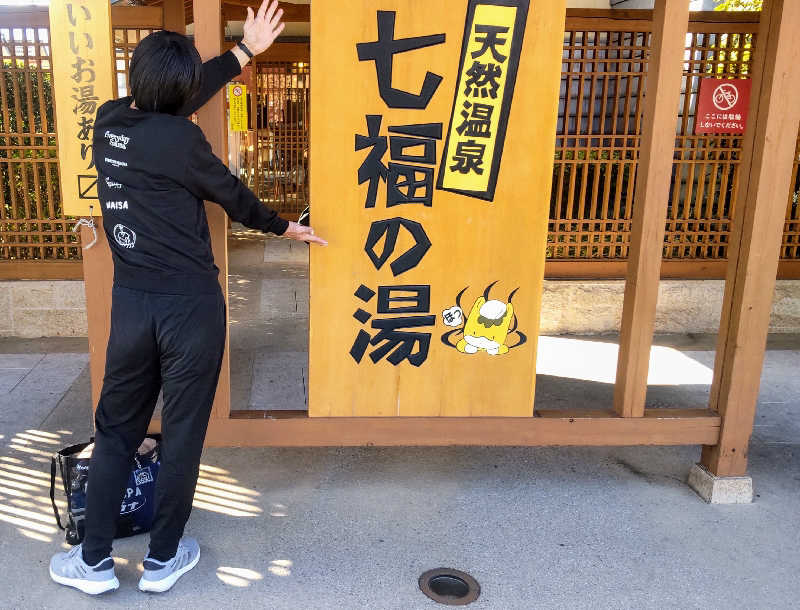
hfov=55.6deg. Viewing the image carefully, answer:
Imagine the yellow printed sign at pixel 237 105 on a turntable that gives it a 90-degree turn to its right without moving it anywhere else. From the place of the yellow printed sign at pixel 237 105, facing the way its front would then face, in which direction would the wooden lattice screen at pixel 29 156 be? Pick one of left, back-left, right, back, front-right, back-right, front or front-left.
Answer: front-left

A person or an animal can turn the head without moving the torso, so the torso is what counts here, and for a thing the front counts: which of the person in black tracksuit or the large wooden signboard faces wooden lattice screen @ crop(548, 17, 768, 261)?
the person in black tracksuit

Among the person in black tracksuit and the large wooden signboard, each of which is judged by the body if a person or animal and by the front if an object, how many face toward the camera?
1

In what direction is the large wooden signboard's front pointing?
toward the camera

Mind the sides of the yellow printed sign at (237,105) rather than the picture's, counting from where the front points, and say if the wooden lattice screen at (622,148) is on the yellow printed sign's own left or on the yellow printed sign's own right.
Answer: on the yellow printed sign's own left

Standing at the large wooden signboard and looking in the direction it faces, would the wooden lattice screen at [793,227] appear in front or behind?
behind

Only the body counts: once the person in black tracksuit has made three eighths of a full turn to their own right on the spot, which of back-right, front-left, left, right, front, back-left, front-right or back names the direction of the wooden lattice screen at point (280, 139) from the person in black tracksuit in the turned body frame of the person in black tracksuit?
back

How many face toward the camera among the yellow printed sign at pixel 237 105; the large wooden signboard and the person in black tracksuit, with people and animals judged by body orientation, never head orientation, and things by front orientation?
2

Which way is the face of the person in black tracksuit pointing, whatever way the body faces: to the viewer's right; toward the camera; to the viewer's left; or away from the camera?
away from the camera

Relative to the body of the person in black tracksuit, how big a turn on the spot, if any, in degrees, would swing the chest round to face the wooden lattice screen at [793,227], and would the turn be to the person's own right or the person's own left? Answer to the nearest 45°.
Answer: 0° — they already face it

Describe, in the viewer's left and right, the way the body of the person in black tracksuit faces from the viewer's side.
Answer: facing away from the viewer and to the right of the viewer

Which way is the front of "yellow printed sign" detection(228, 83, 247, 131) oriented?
toward the camera

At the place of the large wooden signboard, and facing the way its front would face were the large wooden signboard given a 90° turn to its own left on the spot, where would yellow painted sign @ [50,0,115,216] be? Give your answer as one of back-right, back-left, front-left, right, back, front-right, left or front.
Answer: back
